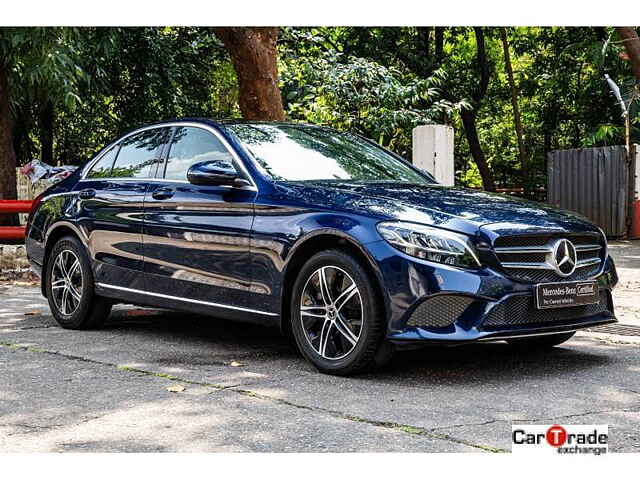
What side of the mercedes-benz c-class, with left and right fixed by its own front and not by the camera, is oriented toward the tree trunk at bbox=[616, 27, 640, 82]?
left

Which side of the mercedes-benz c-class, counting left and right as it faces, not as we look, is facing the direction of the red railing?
back

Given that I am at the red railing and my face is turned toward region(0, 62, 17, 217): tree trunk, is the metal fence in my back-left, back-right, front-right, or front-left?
front-right

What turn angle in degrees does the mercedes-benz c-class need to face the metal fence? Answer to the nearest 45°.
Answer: approximately 135° to its left

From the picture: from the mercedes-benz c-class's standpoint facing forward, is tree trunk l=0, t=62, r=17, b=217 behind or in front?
behind

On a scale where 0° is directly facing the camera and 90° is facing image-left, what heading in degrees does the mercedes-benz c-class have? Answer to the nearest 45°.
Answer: approximately 315°

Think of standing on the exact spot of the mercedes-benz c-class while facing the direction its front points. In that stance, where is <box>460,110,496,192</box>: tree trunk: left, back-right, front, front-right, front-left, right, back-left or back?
back-left

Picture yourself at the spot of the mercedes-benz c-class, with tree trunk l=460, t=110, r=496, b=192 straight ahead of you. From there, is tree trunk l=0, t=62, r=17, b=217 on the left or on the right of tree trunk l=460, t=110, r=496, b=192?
left
